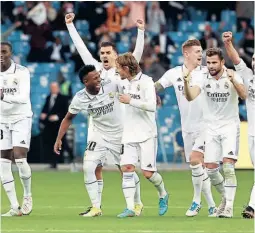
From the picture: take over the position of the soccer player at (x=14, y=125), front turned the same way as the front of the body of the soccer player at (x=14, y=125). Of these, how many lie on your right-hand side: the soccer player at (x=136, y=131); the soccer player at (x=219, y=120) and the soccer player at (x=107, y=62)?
0

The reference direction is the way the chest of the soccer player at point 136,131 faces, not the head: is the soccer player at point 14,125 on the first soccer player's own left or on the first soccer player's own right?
on the first soccer player's own right

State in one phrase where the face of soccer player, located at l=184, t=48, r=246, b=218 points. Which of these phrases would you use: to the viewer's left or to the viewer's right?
to the viewer's left

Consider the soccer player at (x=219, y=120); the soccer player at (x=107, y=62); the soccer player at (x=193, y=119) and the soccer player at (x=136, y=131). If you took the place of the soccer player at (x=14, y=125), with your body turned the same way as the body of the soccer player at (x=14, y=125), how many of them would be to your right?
0

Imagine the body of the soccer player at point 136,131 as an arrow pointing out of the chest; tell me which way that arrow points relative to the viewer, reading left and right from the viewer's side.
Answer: facing the viewer and to the left of the viewer

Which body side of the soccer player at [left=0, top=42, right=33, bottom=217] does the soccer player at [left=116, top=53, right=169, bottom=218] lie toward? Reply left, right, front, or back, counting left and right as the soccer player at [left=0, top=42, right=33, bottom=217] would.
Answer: left

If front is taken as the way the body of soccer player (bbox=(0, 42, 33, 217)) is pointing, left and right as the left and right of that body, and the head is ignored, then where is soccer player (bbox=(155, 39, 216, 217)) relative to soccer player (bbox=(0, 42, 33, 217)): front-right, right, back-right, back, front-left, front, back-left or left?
back-left

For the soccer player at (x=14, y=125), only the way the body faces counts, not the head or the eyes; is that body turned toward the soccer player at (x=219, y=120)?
no

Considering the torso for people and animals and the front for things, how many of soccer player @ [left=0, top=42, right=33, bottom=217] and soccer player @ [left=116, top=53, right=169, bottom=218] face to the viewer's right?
0

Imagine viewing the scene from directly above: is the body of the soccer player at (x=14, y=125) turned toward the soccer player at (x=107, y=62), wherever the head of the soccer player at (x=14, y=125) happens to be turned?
no

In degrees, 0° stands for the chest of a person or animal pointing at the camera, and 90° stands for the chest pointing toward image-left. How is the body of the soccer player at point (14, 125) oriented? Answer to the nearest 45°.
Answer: approximately 45°

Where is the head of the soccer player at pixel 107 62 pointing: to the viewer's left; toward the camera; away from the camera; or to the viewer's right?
toward the camera

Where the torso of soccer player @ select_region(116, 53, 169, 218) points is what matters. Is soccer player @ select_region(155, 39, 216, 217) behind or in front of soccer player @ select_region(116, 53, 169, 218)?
behind

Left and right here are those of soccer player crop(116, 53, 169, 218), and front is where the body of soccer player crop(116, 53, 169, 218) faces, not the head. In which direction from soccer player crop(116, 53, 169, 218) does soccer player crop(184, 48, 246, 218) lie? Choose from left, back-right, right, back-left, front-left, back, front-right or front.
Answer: back-left

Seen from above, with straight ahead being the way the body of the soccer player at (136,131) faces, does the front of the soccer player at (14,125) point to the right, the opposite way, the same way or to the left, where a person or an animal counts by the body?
the same way
